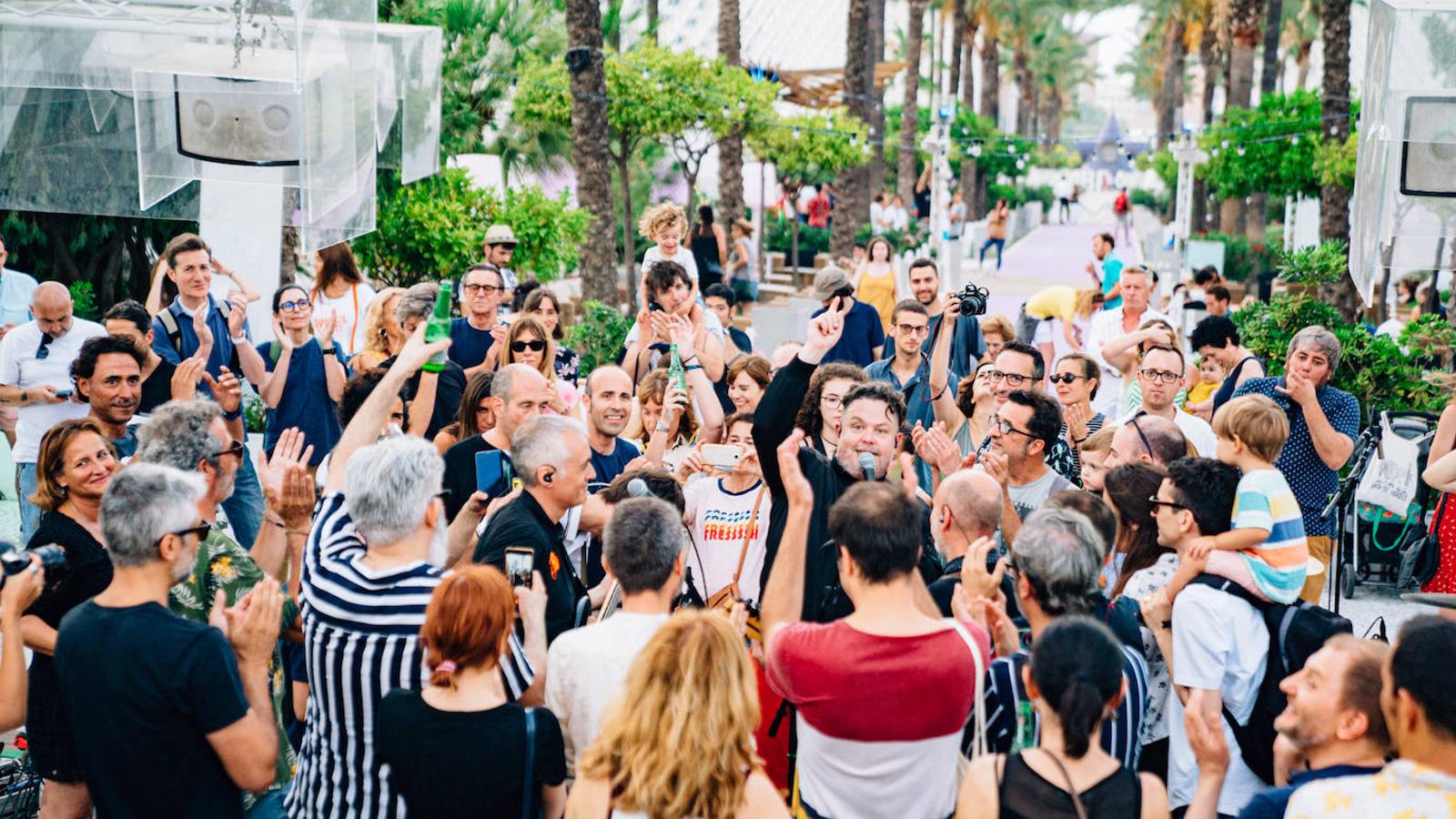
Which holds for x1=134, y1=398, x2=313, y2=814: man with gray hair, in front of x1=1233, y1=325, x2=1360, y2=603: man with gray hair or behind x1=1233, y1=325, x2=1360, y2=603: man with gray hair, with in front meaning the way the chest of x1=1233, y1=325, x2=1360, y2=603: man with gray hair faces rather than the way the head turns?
in front

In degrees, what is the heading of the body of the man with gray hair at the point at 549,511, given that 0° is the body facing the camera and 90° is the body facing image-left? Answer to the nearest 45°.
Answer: approximately 270°

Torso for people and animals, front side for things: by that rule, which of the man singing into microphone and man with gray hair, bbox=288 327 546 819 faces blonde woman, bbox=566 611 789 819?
the man singing into microphone

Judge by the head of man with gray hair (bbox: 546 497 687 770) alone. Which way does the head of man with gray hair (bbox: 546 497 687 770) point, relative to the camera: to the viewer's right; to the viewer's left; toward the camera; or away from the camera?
away from the camera

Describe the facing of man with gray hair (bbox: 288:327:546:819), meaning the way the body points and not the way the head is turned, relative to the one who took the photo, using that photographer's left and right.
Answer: facing away from the viewer and to the right of the viewer

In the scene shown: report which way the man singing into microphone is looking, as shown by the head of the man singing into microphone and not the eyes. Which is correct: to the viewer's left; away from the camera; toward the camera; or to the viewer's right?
toward the camera

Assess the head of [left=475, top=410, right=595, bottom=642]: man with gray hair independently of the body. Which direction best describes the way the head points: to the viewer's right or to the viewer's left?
to the viewer's right

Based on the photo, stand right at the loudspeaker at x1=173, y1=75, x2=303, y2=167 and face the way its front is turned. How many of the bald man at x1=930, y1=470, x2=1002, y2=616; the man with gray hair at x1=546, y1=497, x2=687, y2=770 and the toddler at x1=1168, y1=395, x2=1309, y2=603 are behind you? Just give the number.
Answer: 0

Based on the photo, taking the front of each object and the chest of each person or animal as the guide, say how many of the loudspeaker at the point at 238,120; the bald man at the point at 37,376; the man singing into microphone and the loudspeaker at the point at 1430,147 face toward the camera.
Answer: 4

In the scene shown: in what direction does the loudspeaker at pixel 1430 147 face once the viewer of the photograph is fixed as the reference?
facing the viewer

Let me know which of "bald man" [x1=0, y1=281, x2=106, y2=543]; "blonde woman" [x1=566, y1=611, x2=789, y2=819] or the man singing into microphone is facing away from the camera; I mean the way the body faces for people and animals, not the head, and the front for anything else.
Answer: the blonde woman

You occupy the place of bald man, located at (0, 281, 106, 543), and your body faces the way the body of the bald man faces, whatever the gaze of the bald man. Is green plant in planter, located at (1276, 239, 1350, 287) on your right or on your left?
on your left

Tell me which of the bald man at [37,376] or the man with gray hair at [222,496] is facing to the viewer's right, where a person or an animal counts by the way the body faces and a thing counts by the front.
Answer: the man with gray hair

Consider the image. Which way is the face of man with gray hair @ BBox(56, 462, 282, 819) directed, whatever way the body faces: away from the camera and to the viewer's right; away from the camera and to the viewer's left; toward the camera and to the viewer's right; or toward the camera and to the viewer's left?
away from the camera and to the viewer's right

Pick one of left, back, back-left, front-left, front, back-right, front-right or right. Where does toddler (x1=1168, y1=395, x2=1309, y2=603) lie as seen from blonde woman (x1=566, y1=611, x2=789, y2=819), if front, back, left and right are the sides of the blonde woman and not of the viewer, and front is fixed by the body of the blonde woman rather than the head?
front-right

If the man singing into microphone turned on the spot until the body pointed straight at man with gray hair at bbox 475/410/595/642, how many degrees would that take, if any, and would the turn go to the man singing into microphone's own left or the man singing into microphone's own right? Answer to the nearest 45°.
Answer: approximately 45° to the man singing into microphone's own right

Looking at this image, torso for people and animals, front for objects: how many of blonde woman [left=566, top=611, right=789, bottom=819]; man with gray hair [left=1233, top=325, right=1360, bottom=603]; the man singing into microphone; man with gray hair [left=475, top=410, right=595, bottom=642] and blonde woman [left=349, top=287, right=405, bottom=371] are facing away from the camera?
1

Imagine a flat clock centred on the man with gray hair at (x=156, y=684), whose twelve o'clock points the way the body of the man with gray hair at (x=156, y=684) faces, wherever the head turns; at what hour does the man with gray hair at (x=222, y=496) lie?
the man with gray hair at (x=222, y=496) is roughly at 11 o'clock from the man with gray hair at (x=156, y=684).
